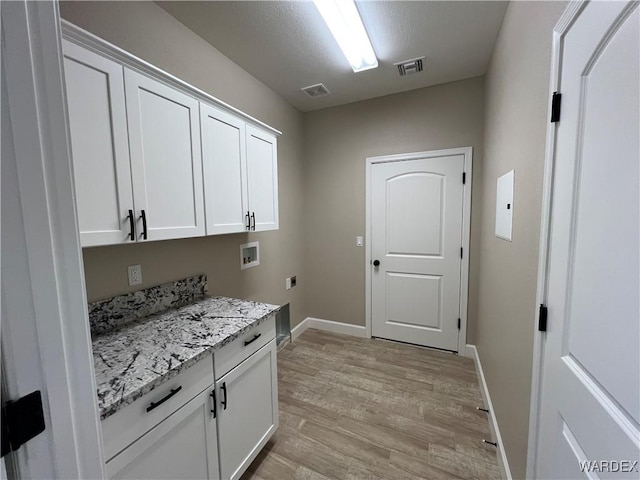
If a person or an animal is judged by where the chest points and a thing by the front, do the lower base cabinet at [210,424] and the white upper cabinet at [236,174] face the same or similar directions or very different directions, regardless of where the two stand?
same or similar directions

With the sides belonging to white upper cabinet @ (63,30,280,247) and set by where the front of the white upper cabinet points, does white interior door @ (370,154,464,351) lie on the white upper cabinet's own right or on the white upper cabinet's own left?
on the white upper cabinet's own left

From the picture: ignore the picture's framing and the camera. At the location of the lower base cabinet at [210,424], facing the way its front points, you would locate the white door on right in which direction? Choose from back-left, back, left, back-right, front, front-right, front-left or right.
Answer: front

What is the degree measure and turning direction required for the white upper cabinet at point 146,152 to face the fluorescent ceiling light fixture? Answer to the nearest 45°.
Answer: approximately 45° to its left

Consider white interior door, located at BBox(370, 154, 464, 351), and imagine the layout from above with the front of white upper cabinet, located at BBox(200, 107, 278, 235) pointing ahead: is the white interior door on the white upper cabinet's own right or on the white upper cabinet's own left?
on the white upper cabinet's own left

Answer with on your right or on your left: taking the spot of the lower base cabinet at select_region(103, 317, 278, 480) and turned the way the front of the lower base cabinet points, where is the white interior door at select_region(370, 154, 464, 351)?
on your left

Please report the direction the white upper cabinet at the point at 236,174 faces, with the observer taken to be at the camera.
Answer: facing the viewer and to the right of the viewer

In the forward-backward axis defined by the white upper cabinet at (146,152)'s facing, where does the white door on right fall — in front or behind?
in front
